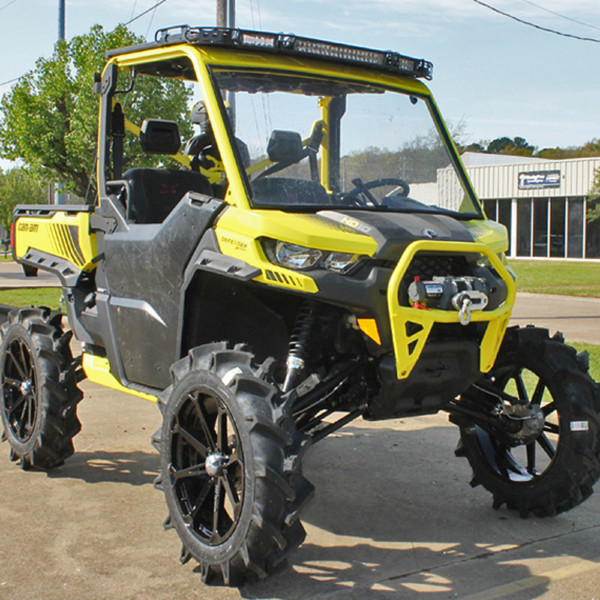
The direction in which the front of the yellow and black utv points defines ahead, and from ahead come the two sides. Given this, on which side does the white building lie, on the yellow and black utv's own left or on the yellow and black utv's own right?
on the yellow and black utv's own left

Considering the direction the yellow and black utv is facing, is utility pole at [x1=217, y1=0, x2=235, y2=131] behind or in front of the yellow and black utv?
behind

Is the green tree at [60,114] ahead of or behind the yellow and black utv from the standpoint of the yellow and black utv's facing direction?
behind

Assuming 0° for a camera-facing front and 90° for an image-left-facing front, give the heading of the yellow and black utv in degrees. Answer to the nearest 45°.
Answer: approximately 315°
